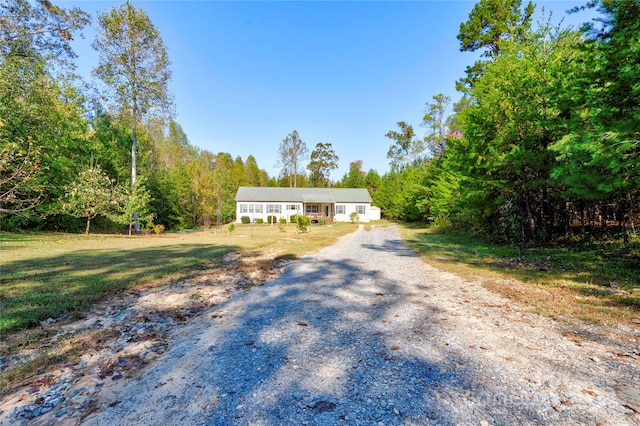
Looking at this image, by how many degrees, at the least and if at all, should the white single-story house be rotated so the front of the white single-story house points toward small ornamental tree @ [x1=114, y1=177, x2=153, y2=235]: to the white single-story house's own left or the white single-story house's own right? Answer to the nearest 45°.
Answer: approximately 45° to the white single-story house's own right

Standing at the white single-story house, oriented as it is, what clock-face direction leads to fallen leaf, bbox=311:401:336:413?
The fallen leaf is roughly at 12 o'clock from the white single-story house.

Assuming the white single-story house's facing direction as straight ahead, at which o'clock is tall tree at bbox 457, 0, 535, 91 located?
The tall tree is roughly at 11 o'clock from the white single-story house.

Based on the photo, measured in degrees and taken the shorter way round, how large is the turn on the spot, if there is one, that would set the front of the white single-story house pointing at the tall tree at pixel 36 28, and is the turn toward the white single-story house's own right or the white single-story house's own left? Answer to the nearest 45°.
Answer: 0° — it already faces it

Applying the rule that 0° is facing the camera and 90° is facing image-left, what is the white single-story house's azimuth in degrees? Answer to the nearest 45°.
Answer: approximately 0°

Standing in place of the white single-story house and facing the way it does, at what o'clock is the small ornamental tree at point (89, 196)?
The small ornamental tree is roughly at 1 o'clock from the white single-story house.
